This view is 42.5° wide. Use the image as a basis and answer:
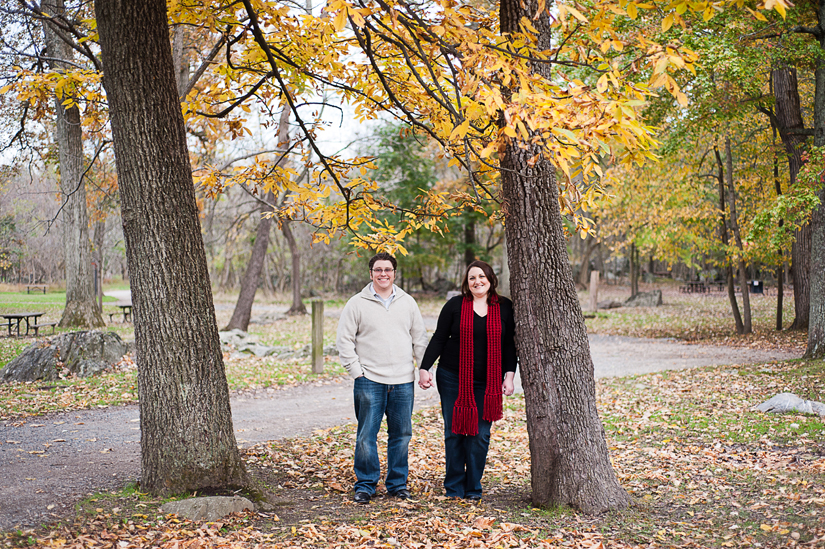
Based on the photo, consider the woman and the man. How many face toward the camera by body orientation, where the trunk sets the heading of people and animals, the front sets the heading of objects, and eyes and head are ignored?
2

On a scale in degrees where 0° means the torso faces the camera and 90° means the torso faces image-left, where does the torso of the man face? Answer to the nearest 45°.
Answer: approximately 0°

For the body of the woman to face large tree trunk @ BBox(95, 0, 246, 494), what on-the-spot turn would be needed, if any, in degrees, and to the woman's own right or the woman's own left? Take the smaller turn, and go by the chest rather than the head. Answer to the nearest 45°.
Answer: approximately 90° to the woman's own right

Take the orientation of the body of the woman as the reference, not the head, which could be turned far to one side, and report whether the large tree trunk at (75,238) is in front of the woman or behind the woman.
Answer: behind

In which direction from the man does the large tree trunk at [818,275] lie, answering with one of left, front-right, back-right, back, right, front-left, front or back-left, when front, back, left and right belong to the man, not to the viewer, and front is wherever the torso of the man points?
back-left

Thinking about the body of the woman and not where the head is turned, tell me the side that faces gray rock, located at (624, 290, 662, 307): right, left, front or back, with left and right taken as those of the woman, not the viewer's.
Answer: back

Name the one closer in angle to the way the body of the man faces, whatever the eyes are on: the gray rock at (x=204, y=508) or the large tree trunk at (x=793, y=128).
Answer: the gray rock

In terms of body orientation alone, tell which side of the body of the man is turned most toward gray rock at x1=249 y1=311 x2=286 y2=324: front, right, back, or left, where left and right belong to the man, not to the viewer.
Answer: back

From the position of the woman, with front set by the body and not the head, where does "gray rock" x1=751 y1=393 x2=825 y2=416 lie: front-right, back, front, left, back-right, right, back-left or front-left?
back-left
